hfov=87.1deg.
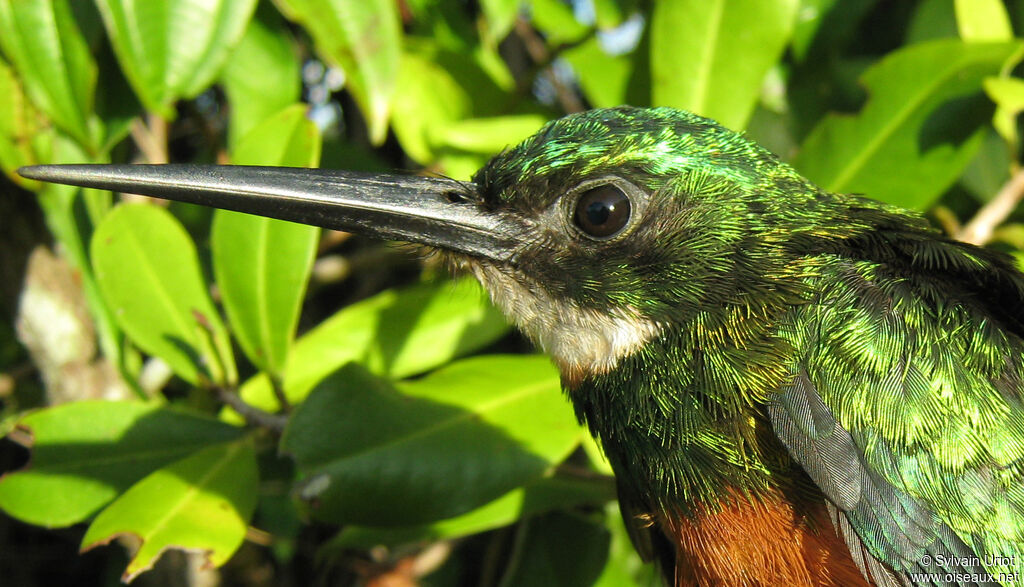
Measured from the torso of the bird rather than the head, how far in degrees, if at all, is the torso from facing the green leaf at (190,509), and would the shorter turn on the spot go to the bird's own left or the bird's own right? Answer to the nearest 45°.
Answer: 0° — it already faces it

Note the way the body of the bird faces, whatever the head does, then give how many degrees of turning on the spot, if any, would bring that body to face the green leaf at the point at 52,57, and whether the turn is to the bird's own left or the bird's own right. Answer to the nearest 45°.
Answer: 0° — it already faces it

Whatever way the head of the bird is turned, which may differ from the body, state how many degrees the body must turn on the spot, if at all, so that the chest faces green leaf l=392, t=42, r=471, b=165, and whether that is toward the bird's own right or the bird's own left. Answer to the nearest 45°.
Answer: approximately 45° to the bird's own right

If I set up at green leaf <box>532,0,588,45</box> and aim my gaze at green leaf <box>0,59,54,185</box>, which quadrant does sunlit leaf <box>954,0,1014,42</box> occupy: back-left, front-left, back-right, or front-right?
back-left

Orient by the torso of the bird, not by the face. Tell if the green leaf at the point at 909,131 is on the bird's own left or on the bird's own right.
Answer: on the bird's own right

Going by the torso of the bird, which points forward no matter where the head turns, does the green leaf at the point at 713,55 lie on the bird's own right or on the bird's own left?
on the bird's own right

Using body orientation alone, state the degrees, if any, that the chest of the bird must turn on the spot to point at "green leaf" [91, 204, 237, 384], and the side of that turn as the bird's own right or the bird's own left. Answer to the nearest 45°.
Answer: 0° — it already faces it

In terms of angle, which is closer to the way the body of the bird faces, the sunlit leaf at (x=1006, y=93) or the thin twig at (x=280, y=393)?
the thin twig

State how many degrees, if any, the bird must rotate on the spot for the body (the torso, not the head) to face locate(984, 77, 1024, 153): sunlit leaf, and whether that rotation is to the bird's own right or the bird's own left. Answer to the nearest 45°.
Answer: approximately 135° to the bird's own right

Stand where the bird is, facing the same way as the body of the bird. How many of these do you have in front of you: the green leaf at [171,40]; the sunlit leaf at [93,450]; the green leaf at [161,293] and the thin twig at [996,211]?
3

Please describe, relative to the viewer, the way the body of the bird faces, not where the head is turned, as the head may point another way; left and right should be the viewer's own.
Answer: facing to the left of the viewer

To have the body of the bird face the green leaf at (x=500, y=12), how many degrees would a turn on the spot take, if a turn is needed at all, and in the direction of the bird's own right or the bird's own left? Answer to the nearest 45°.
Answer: approximately 45° to the bird's own right
